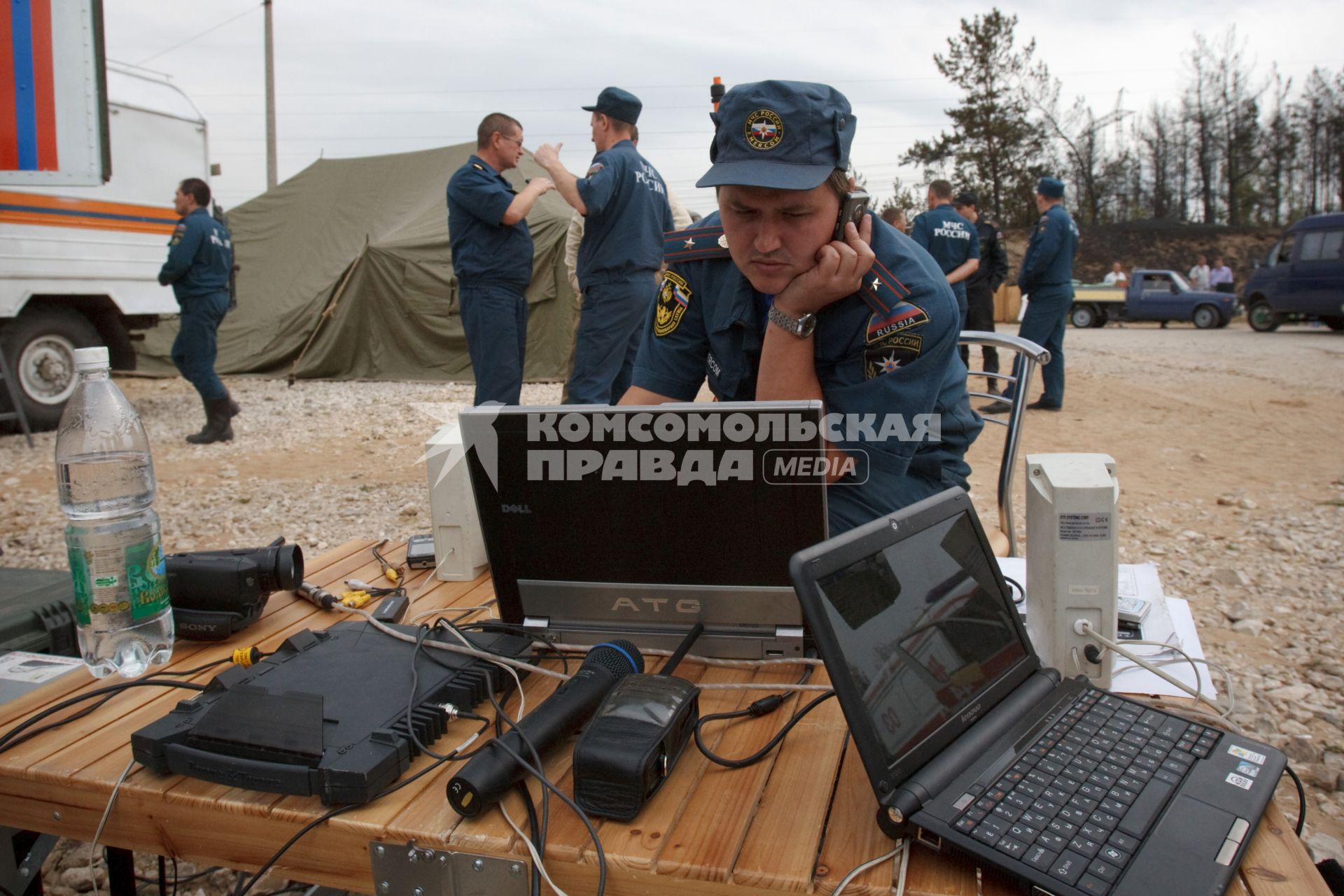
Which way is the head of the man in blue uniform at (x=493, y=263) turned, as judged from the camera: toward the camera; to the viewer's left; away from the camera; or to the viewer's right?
to the viewer's right

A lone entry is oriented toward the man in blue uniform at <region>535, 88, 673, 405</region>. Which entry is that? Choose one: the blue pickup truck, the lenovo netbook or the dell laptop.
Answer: the dell laptop

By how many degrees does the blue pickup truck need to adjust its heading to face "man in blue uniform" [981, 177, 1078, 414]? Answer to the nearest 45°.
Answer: approximately 90° to its right

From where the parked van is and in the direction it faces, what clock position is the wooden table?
The wooden table is roughly at 9 o'clock from the parked van.

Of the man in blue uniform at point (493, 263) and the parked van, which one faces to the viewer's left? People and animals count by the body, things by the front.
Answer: the parked van

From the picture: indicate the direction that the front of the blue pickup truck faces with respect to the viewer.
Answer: facing to the right of the viewer

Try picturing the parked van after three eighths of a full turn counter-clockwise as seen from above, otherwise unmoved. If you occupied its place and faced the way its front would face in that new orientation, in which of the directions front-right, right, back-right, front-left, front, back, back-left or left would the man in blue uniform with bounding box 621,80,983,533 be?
front-right

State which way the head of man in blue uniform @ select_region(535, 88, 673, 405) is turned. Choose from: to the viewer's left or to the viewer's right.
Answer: to the viewer's left

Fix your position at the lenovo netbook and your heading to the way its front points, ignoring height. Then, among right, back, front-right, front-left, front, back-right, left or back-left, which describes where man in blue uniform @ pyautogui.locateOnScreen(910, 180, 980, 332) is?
back-left

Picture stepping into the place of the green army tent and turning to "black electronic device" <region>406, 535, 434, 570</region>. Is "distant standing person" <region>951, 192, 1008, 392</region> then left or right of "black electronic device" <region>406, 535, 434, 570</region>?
left

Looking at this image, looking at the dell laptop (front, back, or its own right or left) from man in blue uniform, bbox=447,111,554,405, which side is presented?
front

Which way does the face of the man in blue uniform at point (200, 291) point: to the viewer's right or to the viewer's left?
to the viewer's left

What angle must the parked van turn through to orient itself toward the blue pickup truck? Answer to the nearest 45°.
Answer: approximately 45° to its right

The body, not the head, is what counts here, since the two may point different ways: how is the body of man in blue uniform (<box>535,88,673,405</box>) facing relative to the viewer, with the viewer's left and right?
facing away from the viewer and to the left of the viewer

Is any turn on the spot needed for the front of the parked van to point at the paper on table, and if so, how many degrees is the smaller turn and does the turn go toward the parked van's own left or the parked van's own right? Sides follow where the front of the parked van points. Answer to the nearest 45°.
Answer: approximately 90° to the parked van's own left

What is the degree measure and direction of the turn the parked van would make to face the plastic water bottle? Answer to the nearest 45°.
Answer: approximately 90° to its left

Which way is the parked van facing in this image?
to the viewer's left
